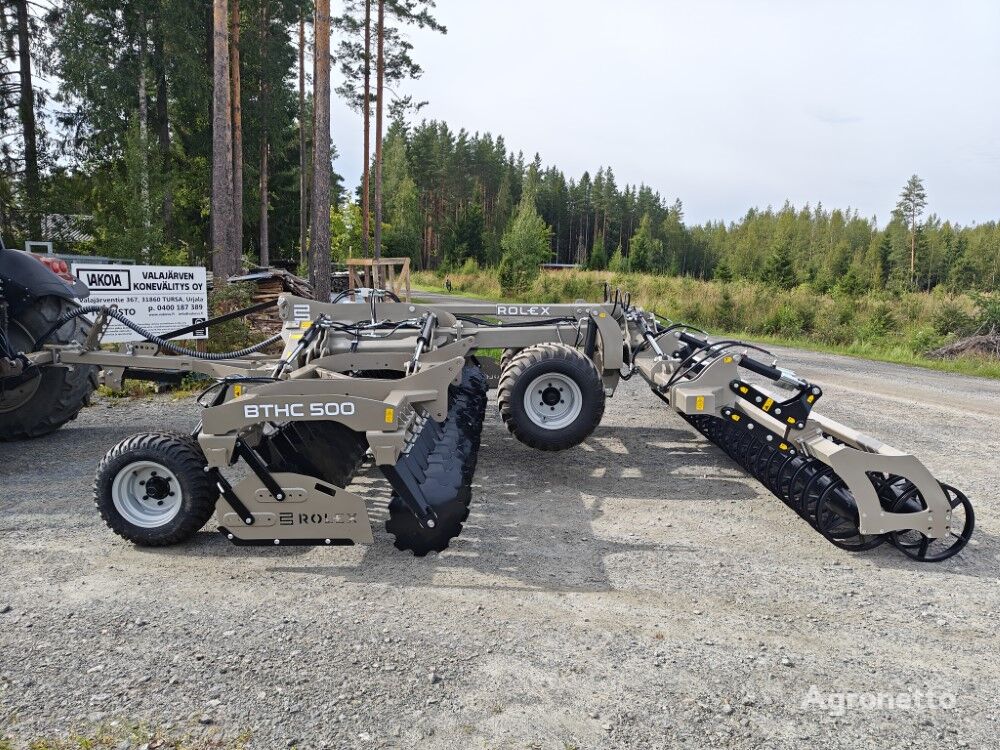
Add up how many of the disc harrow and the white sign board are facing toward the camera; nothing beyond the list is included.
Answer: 1

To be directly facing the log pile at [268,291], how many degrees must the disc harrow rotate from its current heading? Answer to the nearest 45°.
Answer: approximately 90° to its right

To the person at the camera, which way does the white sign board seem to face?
facing the viewer

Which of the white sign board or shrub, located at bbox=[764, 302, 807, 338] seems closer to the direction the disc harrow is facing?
the white sign board

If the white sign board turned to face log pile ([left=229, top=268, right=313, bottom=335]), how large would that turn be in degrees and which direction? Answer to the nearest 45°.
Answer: approximately 135° to its left

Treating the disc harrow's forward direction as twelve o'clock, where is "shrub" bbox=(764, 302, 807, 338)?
The shrub is roughly at 4 o'clock from the disc harrow.

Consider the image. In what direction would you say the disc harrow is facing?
to the viewer's left

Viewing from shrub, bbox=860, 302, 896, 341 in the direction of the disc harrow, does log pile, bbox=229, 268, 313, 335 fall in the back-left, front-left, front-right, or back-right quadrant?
front-right

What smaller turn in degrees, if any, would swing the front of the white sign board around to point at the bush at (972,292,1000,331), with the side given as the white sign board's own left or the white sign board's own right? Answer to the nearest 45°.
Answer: approximately 90° to the white sign board's own left

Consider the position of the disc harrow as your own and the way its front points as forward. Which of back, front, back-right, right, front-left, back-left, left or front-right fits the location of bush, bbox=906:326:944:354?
back-right

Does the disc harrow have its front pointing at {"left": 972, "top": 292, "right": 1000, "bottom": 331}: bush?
no

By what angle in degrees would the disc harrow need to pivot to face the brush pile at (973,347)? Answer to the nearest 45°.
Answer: approximately 135° to its right

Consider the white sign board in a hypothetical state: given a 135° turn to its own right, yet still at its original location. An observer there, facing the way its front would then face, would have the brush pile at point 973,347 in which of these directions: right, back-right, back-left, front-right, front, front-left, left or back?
back-right

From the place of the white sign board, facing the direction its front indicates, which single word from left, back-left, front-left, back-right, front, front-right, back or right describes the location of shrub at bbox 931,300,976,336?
left
